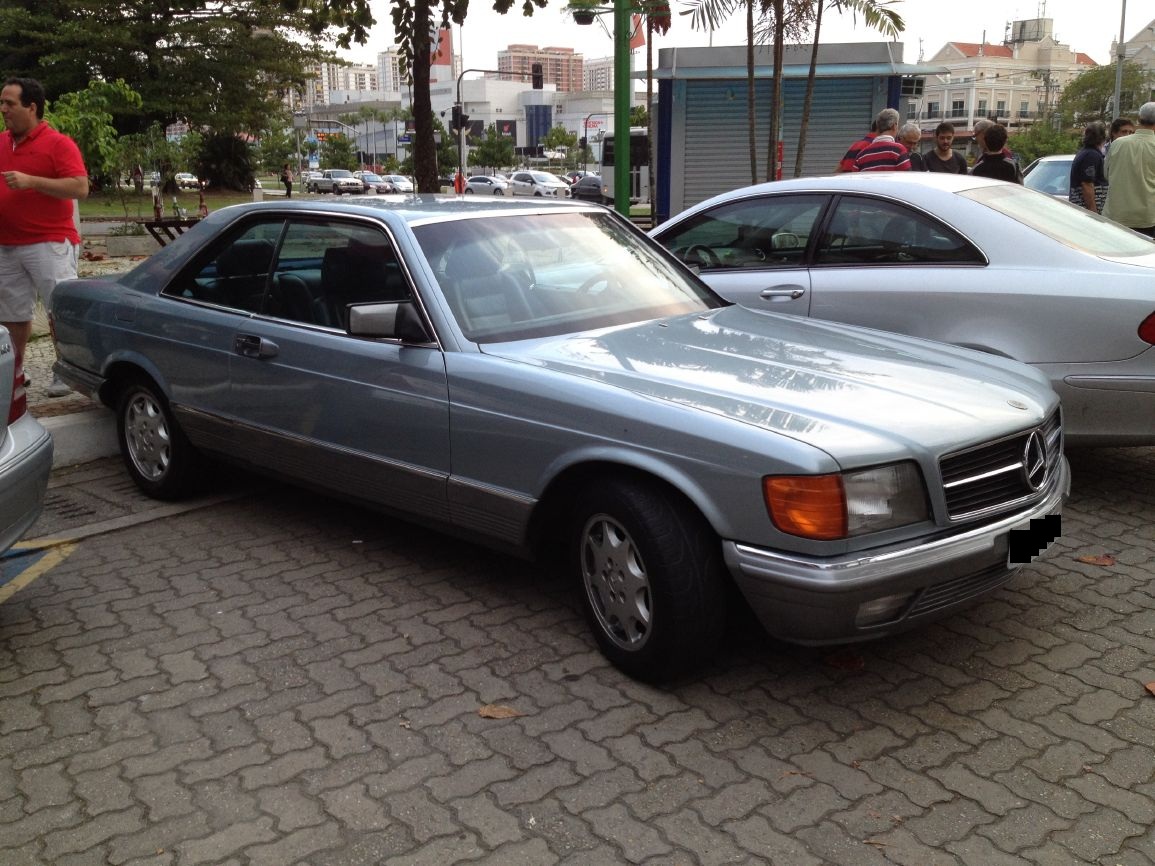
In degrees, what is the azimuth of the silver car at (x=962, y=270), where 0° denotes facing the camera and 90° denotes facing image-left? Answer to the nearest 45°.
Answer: approximately 90°

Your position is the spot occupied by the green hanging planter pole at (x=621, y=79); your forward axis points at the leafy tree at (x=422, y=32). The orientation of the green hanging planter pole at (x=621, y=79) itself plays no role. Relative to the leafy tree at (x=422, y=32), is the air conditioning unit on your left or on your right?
right

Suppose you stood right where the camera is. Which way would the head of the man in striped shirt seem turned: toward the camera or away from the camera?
away from the camera

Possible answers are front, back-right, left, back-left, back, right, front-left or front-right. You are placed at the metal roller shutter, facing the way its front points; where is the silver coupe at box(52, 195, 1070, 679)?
front

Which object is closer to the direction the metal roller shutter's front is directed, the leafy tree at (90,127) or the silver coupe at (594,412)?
the silver coupe

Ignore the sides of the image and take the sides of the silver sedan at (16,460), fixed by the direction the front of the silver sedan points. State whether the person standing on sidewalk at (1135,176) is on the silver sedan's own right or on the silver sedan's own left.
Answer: on the silver sedan's own right

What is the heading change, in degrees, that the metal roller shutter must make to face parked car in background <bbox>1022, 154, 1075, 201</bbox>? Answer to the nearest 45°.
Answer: approximately 45° to its left

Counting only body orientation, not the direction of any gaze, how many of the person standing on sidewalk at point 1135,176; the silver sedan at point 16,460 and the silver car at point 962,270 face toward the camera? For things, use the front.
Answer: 0

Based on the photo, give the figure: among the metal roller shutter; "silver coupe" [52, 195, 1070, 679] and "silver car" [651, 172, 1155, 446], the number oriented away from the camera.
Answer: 0

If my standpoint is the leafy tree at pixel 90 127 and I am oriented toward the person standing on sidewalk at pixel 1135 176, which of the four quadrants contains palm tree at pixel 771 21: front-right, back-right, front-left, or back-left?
front-left

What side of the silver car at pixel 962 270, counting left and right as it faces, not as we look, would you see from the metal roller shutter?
right

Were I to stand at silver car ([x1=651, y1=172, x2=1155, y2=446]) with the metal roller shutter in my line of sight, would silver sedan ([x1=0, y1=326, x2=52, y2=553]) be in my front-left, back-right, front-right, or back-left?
back-left

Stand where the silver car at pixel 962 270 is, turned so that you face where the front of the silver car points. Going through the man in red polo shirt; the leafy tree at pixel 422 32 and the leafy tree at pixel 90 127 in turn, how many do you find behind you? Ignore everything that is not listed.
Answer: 0

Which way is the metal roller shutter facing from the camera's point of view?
toward the camera
